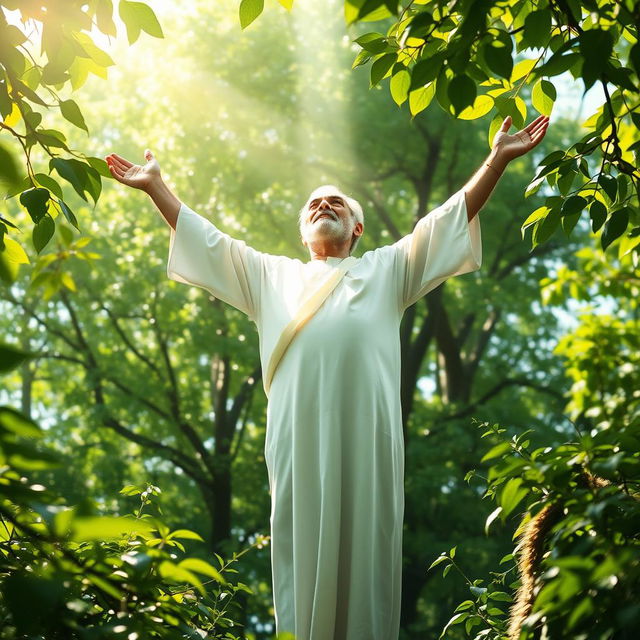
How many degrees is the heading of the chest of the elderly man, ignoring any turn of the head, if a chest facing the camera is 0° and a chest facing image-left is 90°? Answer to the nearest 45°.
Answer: approximately 0°

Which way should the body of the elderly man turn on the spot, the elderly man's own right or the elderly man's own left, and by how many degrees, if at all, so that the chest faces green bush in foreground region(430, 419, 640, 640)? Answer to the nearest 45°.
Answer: approximately 45° to the elderly man's own left
